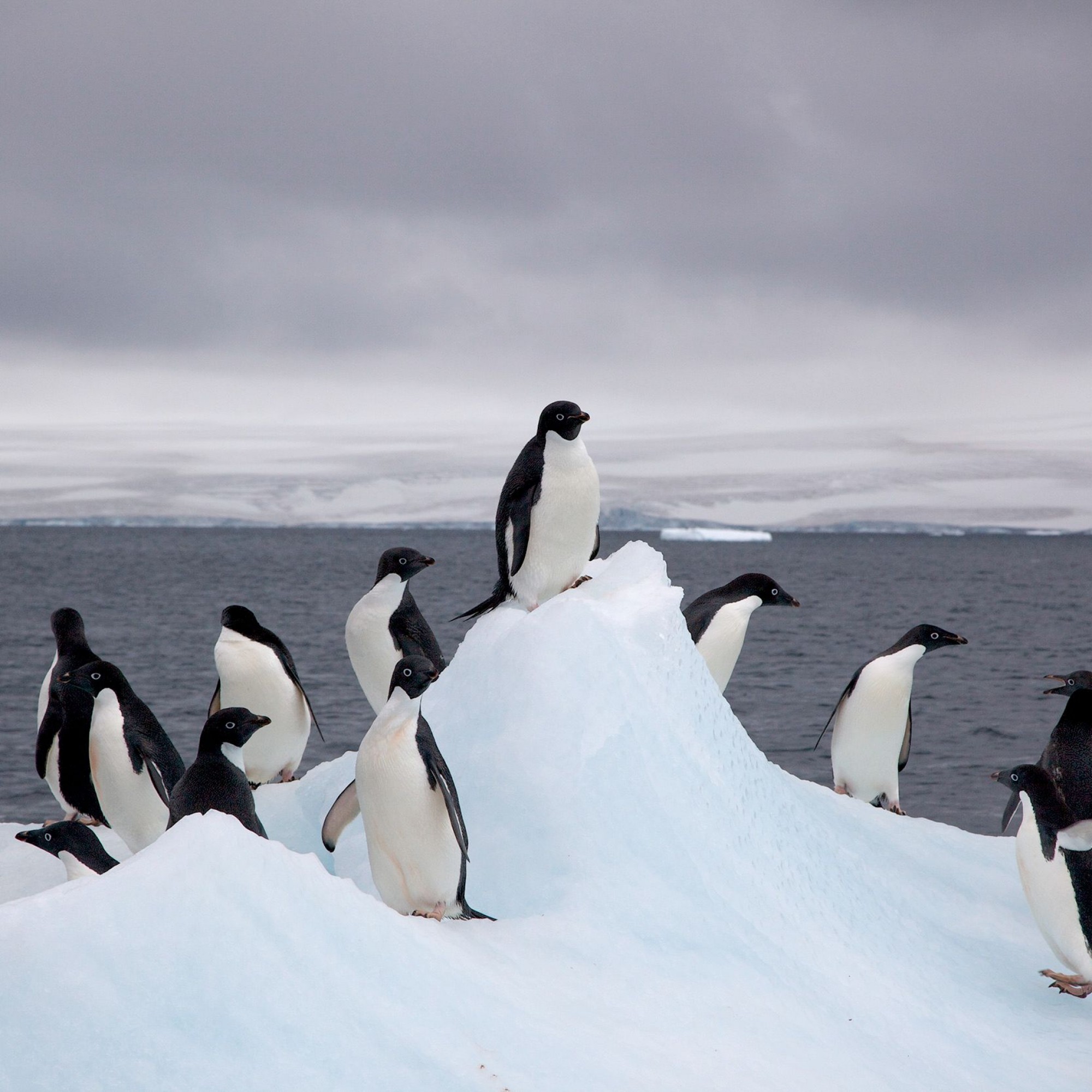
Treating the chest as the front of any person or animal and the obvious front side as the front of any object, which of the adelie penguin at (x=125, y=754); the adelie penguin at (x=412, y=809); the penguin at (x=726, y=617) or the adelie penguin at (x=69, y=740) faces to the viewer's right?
the penguin

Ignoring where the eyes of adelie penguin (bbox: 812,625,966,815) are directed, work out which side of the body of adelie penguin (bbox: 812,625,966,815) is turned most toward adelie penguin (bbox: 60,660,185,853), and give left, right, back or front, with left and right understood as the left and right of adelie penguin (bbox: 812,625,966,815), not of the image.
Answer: right

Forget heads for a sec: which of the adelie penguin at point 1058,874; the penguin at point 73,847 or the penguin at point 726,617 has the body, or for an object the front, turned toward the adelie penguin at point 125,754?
the adelie penguin at point 1058,874

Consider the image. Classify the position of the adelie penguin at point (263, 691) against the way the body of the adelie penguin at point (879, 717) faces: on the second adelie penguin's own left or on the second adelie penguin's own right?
on the second adelie penguin's own right

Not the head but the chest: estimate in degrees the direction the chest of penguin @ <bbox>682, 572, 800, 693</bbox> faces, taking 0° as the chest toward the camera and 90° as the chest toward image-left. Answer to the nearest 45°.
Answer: approximately 270°

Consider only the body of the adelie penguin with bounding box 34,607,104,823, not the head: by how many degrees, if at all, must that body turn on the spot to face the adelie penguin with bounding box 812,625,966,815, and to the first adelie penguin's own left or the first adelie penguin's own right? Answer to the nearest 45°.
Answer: approximately 135° to the first adelie penguin's own right

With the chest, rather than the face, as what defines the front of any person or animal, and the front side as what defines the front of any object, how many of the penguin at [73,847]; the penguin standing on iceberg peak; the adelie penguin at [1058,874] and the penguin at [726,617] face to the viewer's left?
2

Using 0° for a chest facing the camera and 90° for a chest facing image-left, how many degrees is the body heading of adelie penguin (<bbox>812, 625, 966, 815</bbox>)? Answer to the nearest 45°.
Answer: approximately 315°

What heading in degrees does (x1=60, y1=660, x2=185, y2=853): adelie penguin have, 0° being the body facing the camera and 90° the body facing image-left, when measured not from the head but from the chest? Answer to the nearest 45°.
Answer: approximately 45°

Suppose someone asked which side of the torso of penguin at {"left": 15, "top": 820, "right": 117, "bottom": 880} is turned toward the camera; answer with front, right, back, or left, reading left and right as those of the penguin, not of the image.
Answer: left

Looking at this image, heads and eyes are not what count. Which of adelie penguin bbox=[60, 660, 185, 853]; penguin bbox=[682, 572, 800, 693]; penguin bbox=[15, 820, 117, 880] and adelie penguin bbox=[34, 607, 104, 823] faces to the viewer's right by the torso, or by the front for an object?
penguin bbox=[682, 572, 800, 693]

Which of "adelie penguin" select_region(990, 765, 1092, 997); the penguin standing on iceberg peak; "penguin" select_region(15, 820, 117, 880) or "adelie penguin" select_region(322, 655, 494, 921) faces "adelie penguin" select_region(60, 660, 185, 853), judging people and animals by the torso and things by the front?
"adelie penguin" select_region(990, 765, 1092, 997)

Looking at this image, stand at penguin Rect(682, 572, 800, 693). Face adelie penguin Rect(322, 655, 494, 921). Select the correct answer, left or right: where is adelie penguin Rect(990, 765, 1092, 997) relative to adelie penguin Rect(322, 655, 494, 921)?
left
